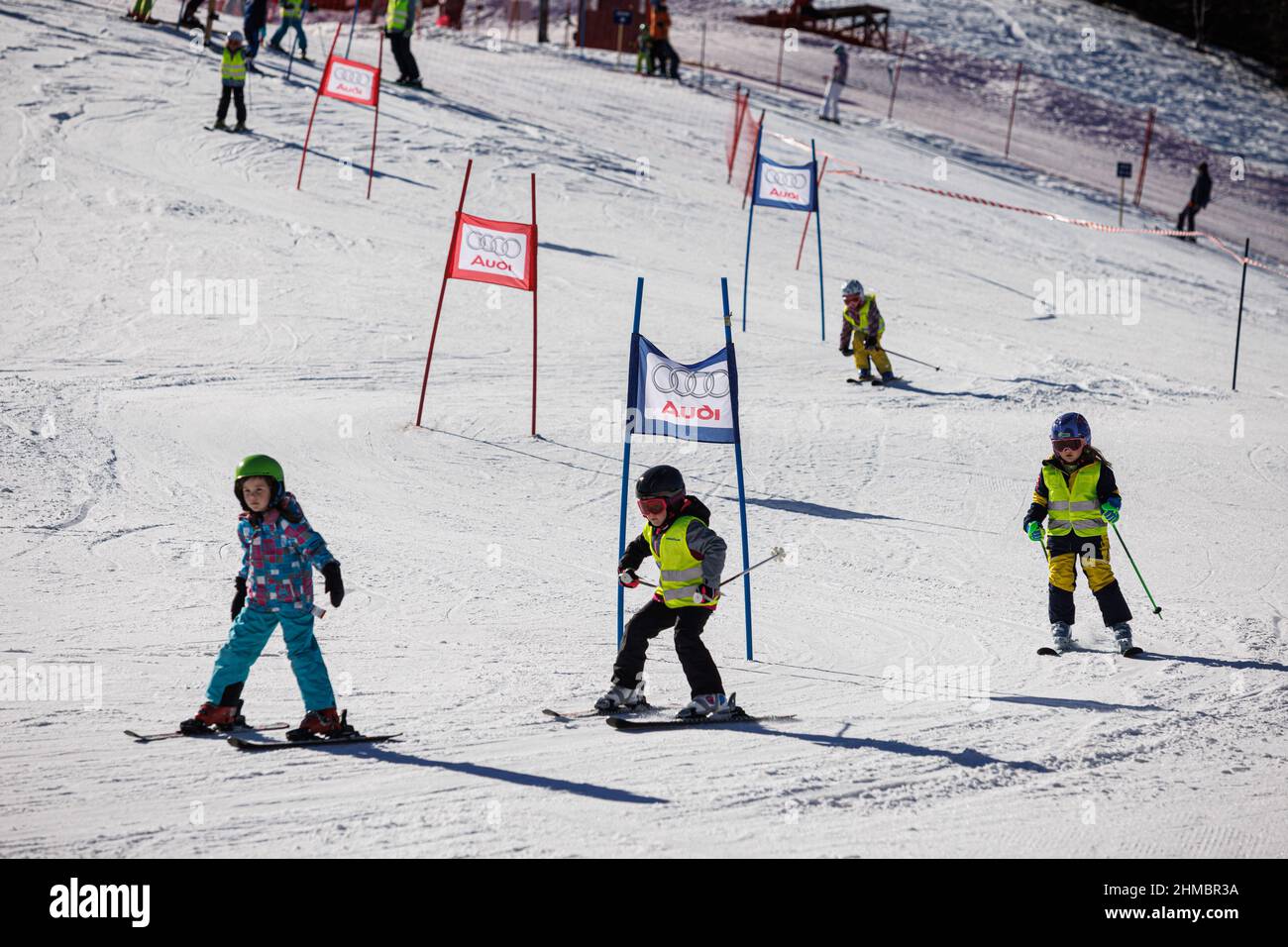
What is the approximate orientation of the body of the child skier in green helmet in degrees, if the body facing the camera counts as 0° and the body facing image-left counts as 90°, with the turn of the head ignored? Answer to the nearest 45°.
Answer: approximately 45°

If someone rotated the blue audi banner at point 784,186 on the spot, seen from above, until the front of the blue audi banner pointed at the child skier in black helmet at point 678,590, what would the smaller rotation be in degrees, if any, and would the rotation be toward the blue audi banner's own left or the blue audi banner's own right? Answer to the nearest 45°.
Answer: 0° — it already faces them

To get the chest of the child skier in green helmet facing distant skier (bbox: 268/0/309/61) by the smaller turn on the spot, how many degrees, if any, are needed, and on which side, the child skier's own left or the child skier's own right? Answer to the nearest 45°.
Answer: approximately 135° to the child skier's own right

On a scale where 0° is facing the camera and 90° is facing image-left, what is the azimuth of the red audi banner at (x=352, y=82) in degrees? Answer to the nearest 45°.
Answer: approximately 0°

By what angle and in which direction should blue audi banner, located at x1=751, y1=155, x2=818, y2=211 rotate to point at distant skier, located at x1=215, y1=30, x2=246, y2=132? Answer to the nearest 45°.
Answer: approximately 135° to its right

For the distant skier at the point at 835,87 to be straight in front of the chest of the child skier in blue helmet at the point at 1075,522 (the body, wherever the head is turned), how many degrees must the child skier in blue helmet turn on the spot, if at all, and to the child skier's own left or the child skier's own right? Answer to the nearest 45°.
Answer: approximately 180°

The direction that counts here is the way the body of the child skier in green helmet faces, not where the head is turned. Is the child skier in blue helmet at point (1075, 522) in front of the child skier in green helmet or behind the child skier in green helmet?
behind

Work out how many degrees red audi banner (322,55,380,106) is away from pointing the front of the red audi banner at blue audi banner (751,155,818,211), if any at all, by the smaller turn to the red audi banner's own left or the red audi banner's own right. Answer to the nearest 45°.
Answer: approximately 45° to the red audi banner's own left
